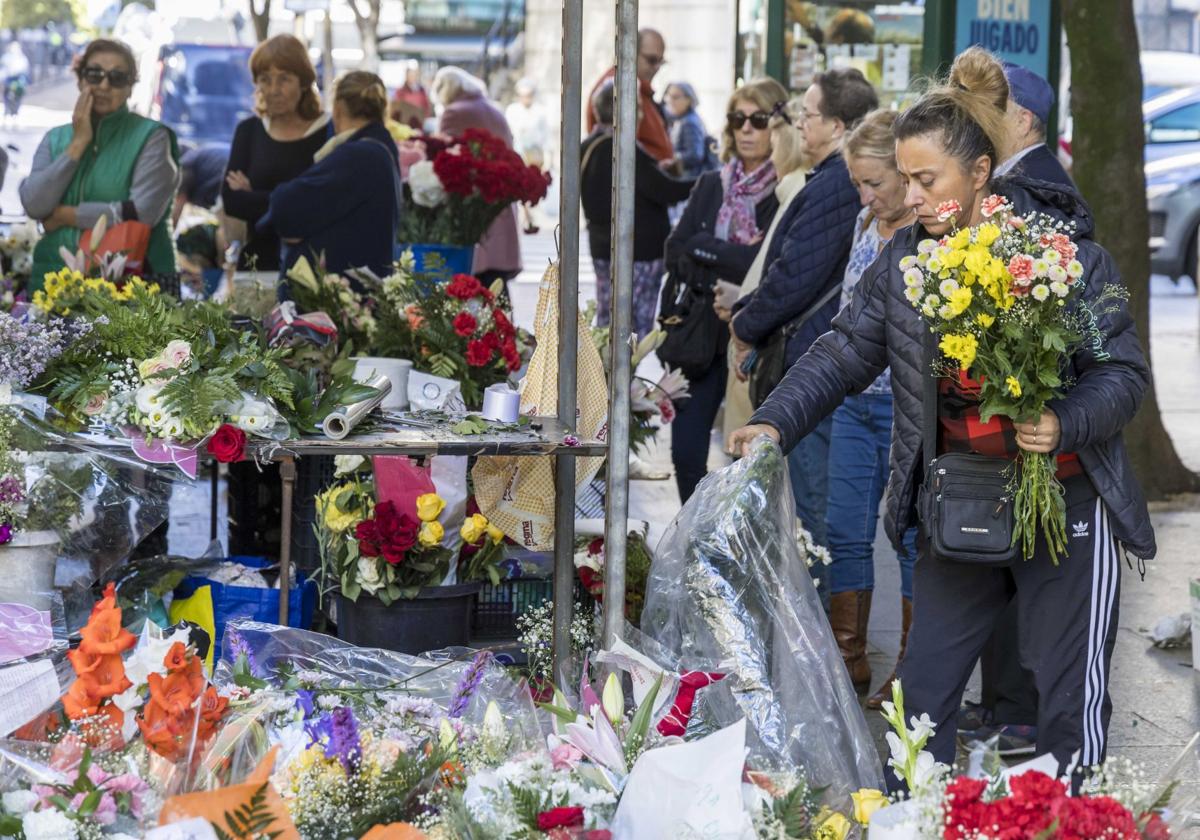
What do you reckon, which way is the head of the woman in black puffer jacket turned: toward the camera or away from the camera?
toward the camera

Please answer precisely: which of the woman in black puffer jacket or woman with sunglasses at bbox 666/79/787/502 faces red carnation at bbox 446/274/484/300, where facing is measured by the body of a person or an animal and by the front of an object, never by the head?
the woman with sunglasses

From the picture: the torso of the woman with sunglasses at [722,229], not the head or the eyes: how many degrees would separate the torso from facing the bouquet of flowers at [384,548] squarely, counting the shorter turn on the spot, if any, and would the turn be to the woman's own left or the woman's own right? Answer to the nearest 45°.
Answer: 0° — they already face it

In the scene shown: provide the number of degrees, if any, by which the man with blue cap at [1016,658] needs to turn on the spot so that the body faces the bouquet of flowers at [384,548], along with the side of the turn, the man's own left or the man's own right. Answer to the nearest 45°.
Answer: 0° — they already face it

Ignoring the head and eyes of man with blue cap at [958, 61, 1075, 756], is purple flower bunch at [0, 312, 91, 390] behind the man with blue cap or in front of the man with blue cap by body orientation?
in front

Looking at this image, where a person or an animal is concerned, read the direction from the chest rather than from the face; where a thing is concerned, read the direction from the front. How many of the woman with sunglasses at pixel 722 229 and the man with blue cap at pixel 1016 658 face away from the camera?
0

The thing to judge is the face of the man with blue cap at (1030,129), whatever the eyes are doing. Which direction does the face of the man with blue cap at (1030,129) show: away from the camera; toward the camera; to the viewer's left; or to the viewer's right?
to the viewer's left

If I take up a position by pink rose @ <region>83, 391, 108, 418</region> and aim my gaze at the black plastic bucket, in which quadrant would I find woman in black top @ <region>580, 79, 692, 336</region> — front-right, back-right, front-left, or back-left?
front-left

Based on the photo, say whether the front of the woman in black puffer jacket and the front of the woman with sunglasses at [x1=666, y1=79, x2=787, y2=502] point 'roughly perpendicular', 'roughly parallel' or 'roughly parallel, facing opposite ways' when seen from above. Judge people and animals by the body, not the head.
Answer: roughly parallel

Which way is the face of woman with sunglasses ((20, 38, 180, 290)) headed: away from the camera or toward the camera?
toward the camera

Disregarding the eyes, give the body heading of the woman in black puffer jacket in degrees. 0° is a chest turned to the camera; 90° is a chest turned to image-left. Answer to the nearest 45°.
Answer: approximately 45°

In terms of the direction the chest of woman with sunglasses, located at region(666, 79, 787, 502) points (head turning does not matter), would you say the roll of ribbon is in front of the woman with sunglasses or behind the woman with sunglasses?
in front

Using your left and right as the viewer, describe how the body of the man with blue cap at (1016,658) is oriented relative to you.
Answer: facing to the left of the viewer
